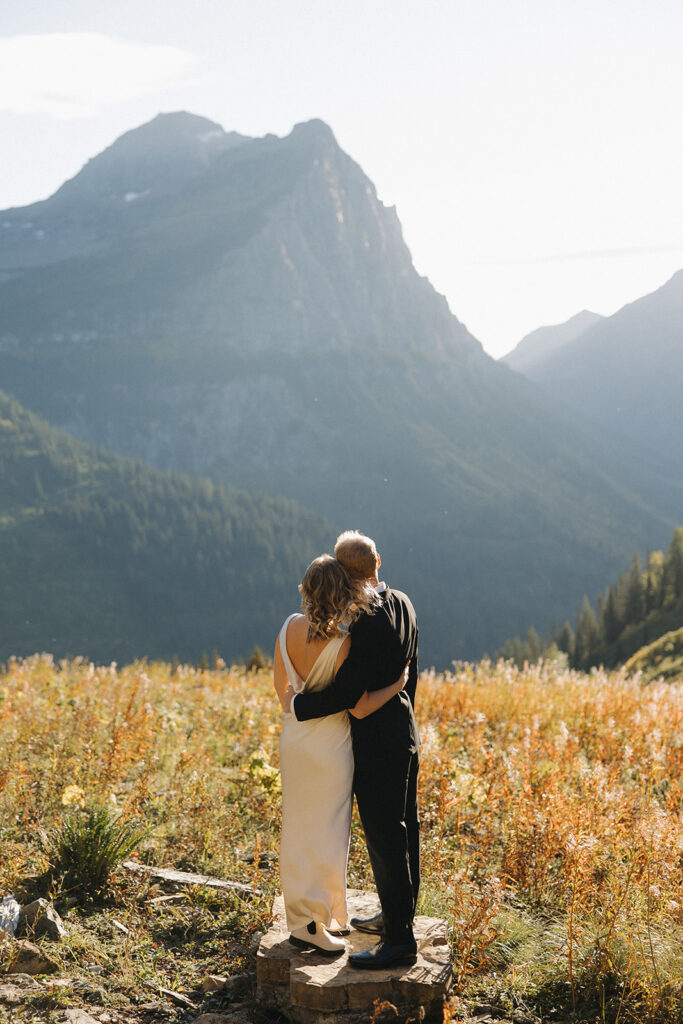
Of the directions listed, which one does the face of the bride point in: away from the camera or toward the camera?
away from the camera

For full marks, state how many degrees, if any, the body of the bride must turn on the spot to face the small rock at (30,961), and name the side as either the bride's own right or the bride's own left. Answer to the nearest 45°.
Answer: approximately 135° to the bride's own left

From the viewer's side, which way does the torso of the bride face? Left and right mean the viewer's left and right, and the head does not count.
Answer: facing away from the viewer and to the right of the viewer

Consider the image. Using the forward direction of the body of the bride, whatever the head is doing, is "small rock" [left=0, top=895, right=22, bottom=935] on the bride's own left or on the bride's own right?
on the bride's own left
